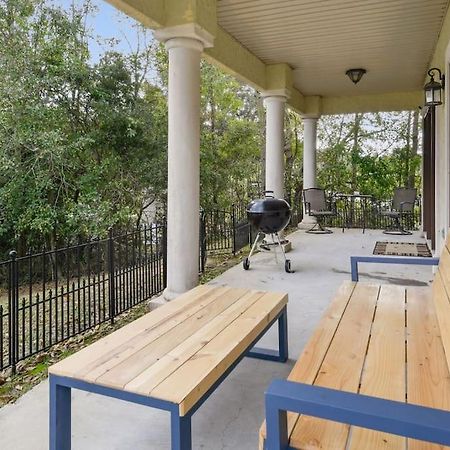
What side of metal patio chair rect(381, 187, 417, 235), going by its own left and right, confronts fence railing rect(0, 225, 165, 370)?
front

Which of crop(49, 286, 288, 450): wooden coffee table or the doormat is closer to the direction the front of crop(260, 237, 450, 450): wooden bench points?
the wooden coffee table

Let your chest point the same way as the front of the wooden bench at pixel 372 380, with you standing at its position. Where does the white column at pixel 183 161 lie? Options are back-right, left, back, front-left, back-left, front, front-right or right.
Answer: front-right

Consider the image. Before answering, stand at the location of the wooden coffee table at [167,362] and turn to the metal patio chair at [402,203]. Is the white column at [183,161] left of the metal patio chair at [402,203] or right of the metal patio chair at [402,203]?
left

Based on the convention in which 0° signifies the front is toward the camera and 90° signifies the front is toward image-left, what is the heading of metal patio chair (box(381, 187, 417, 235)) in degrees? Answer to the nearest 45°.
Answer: approximately 45°

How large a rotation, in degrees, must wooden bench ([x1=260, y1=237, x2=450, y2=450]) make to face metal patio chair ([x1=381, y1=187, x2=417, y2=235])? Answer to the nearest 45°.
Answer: approximately 90° to its right

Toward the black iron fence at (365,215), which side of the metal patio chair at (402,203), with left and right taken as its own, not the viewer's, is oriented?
right

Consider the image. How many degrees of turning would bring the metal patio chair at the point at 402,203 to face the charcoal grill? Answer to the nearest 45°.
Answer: approximately 45° to its left

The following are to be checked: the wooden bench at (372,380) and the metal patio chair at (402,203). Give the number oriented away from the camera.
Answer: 0

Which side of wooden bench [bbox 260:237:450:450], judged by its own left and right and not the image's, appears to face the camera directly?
left
